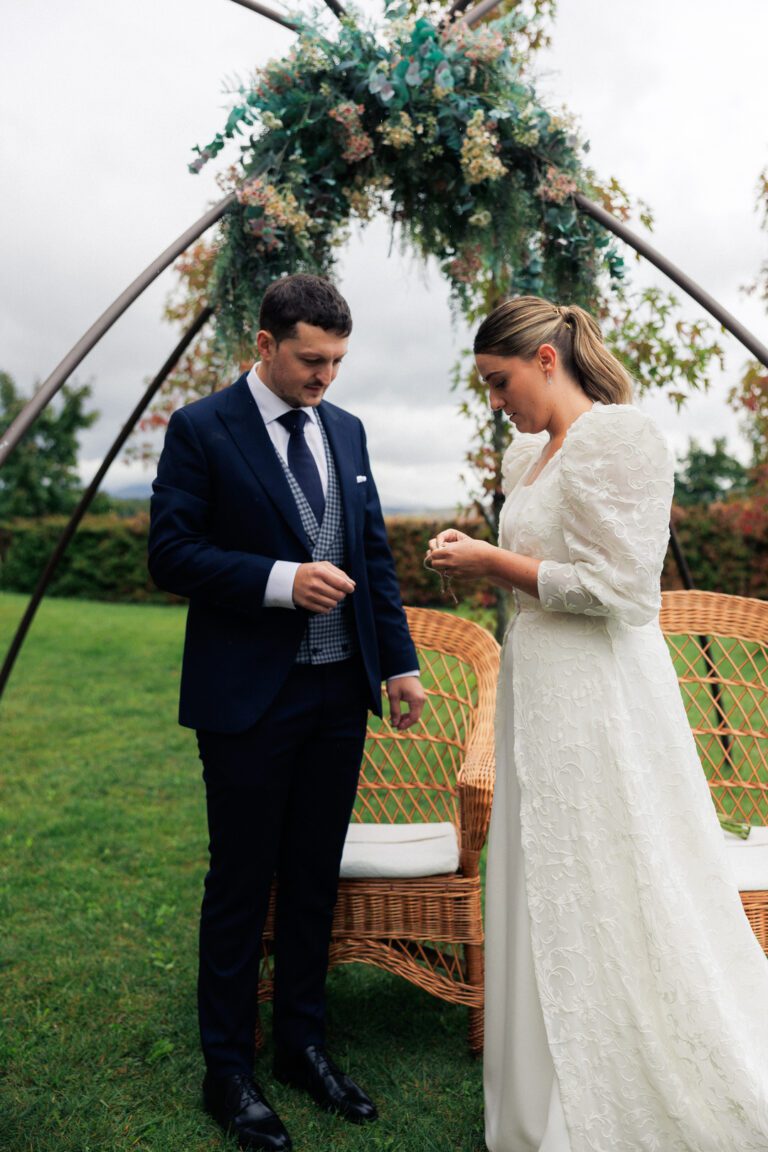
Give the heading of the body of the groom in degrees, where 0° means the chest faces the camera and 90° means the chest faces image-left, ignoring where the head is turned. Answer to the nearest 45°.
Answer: approximately 315°

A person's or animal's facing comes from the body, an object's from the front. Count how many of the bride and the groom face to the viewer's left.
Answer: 1

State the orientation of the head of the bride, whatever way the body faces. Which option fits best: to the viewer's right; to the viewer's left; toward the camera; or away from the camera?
to the viewer's left

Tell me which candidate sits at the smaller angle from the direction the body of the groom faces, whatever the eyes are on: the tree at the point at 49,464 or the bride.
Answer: the bride

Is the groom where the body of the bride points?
yes

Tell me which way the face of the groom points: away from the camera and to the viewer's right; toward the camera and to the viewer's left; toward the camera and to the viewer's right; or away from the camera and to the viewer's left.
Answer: toward the camera and to the viewer's right

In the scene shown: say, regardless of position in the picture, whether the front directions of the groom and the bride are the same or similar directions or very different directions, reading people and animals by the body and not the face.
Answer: very different directions

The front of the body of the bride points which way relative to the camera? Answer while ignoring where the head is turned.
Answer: to the viewer's left
